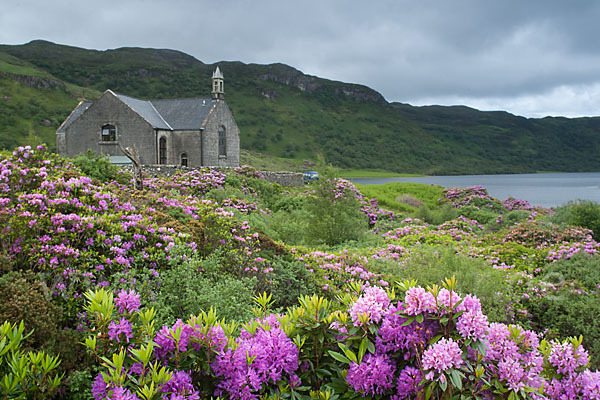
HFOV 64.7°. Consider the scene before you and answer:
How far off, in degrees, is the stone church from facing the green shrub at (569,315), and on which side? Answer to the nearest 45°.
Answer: approximately 45° to its right

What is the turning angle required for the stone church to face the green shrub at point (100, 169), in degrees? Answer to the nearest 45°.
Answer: approximately 45° to its right

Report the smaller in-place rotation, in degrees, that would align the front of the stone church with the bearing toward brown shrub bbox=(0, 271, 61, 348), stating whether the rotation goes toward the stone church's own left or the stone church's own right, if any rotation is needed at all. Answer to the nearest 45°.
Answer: approximately 45° to the stone church's own right

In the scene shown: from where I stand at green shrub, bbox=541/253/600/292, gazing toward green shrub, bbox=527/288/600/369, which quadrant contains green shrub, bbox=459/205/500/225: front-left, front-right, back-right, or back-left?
back-right

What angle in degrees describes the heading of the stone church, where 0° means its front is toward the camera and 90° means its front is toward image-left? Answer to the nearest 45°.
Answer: approximately 315°

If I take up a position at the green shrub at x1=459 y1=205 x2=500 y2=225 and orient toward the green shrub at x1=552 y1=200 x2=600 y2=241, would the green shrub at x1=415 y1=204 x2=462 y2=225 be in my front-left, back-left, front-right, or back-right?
back-right

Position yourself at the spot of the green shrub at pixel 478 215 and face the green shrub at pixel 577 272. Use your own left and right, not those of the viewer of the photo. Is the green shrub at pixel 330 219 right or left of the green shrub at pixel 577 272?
right

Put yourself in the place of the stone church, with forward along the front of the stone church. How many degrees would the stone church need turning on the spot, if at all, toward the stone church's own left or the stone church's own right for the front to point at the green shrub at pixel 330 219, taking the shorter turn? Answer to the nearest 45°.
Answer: approximately 45° to the stone church's own right
